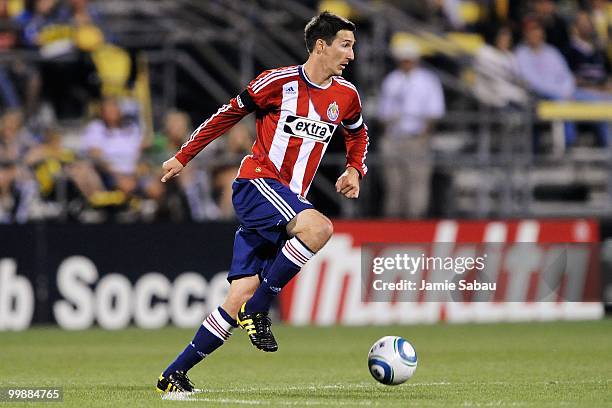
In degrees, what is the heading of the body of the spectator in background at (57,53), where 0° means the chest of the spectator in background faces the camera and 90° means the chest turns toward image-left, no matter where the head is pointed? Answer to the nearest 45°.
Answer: approximately 0°

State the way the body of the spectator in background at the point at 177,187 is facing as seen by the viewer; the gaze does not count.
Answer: toward the camera

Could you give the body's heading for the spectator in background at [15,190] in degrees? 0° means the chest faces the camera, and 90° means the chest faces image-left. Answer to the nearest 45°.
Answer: approximately 0°

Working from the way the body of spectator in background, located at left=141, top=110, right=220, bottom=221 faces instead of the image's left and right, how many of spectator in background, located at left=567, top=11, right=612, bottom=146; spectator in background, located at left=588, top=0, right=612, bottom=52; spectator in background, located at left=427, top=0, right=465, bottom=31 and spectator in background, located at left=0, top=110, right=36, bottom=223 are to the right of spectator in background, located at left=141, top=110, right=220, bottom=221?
1

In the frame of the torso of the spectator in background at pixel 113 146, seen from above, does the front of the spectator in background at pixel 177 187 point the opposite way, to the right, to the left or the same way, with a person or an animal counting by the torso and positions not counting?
the same way

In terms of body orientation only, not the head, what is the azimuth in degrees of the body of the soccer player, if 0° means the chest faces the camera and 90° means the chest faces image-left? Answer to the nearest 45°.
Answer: approximately 315°

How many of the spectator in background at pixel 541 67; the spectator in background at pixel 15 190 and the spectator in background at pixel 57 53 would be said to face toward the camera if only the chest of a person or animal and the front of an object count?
3

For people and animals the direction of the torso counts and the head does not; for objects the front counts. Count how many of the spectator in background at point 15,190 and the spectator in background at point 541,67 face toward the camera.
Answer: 2

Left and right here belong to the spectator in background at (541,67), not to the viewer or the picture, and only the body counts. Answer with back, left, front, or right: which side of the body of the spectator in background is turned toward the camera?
front

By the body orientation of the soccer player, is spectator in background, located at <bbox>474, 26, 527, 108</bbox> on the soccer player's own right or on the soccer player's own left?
on the soccer player's own left

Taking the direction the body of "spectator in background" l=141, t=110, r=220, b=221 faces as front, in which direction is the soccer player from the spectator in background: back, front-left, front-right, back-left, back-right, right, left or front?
front

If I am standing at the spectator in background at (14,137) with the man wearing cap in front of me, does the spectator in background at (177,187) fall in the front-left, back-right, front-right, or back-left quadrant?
front-right

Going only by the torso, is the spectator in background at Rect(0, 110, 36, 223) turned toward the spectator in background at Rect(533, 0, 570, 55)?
no

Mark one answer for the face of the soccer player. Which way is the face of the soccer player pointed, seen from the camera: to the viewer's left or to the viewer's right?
to the viewer's right

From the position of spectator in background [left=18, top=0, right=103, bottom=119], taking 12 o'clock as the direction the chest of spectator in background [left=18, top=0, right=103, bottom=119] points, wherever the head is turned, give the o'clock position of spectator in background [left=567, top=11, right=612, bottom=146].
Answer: spectator in background [left=567, top=11, right=612, bottom=146] is roughly at 9 o'clock from spectator in background [left=18, top=0, right=103, bottom=119].

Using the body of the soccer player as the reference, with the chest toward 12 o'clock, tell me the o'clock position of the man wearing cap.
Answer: The man wearing cap is roughly at 8 o'clock from the soccer player.

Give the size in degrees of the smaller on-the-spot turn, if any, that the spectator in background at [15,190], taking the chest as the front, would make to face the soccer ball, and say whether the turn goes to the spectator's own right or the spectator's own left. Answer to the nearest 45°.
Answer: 0° — they already face it

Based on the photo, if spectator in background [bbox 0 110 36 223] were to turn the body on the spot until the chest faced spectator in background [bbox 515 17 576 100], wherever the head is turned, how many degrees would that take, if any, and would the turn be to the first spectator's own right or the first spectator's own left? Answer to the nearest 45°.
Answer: approximately 90° to the first spectator's own left

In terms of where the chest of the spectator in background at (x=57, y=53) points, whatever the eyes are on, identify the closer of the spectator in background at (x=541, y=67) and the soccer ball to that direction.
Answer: the soccer ball

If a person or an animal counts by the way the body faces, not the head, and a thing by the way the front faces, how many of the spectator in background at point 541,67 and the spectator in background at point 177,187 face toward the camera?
2

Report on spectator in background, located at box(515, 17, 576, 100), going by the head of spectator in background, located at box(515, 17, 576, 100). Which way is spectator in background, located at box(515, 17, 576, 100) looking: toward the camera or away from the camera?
toward the camera
